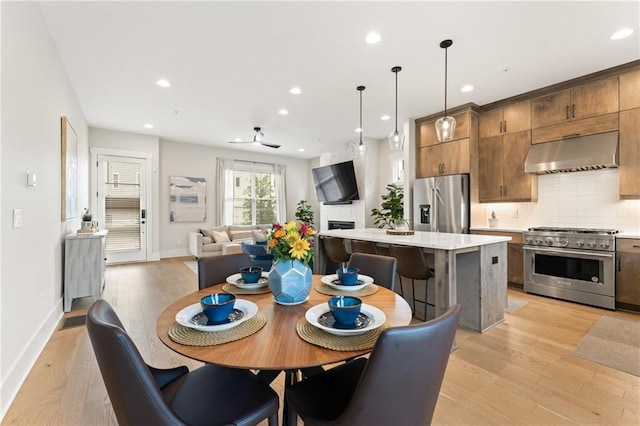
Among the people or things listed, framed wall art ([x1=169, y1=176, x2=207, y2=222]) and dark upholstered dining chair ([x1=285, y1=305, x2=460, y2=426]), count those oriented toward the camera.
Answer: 1

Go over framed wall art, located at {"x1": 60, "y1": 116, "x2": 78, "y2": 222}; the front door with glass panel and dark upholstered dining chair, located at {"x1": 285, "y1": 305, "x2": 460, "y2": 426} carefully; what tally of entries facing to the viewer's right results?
1

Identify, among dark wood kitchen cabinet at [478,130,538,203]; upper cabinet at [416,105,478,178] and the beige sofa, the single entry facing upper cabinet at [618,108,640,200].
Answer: the beige sofa

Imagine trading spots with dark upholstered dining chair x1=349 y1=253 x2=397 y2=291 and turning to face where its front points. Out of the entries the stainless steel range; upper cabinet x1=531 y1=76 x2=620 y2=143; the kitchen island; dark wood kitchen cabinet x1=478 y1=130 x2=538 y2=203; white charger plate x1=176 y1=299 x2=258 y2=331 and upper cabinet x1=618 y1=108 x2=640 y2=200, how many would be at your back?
5

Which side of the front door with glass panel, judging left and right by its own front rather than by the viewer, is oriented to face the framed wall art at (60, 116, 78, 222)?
front

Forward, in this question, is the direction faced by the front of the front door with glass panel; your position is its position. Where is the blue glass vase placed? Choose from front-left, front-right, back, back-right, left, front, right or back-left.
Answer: front

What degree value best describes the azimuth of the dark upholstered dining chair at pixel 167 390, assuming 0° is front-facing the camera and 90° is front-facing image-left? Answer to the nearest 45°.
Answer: approximately 225°

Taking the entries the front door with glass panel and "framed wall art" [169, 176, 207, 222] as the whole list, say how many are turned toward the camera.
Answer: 2

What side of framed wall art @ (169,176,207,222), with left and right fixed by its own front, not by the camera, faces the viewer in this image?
front

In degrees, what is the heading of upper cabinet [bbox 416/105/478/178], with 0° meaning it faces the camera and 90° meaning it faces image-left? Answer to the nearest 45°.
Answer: approximately 45°

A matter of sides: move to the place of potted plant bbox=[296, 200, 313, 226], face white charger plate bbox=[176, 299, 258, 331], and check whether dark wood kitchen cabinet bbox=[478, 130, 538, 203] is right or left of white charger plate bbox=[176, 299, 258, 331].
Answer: left

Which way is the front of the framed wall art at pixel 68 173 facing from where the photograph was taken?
facing to the right of the viewer

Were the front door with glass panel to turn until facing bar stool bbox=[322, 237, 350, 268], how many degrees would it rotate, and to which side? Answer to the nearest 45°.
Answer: approximately 45° to its left

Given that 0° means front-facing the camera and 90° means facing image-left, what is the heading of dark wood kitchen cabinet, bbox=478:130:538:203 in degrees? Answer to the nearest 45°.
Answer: approximately 45°

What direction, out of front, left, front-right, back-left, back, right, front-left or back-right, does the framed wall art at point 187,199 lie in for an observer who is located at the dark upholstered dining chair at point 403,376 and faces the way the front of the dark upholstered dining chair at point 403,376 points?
front

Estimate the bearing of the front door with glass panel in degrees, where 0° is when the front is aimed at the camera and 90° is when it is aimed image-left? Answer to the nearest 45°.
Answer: approximately 0°

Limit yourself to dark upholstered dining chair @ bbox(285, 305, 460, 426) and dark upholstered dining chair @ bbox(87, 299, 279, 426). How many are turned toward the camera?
0

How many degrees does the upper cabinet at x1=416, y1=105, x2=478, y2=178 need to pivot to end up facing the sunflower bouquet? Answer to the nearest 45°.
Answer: approximately 45° to its left
